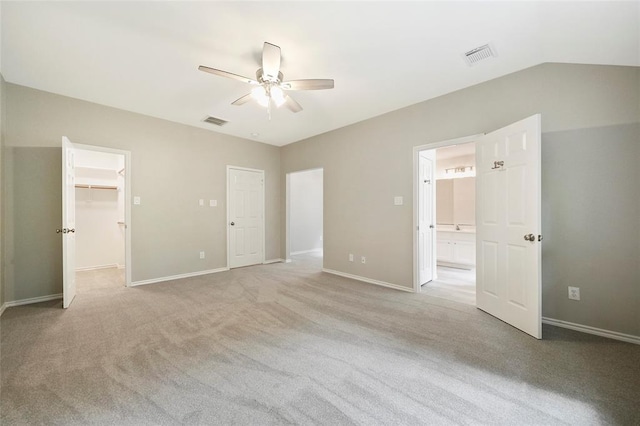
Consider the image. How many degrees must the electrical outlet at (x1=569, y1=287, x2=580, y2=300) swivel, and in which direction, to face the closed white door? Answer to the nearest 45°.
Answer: approximately 90° to its right

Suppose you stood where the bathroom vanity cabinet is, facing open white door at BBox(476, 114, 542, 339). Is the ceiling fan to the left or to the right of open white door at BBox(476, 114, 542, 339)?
right

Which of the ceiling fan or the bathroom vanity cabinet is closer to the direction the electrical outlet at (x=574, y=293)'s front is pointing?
the ceiling fan

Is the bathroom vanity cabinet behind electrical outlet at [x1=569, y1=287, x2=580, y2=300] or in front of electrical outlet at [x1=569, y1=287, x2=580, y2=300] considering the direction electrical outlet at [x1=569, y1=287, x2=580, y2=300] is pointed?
behind

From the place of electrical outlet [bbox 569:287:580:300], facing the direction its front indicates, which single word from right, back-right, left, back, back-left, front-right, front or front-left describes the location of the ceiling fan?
front-right

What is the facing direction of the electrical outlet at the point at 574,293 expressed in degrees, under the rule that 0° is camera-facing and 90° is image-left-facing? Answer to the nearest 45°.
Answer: approximately 0°

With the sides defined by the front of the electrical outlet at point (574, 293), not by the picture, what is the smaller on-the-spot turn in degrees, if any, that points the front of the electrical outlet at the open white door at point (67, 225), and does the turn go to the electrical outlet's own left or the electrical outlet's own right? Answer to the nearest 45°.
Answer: approximately 45° to the electrical outlet's own right

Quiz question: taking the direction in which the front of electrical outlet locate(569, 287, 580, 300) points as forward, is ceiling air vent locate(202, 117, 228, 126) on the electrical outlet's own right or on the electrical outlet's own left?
on the electrical outlet's own right

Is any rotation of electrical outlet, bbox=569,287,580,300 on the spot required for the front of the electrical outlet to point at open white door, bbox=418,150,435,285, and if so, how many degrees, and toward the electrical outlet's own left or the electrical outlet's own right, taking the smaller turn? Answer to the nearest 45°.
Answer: approximately 90° to the electrical outlet's own right
